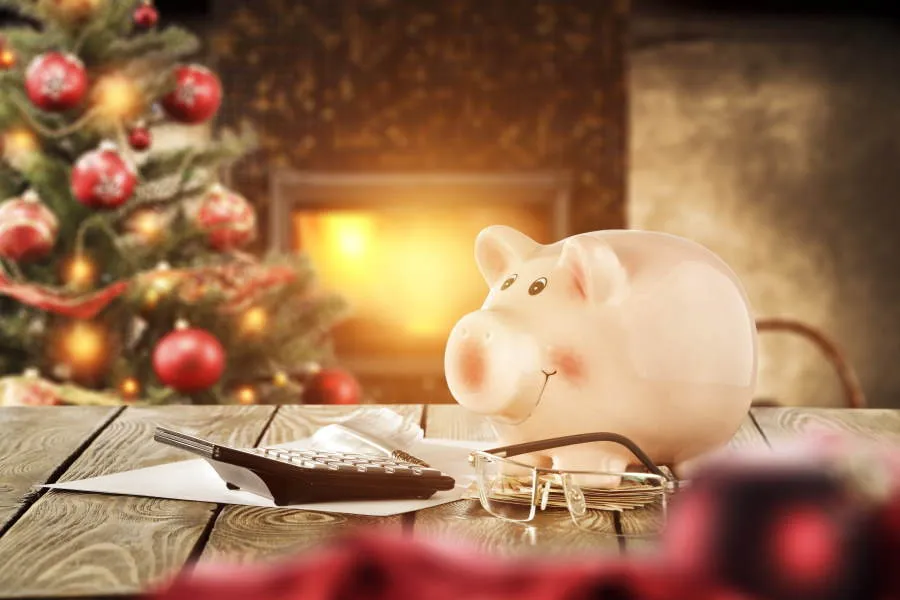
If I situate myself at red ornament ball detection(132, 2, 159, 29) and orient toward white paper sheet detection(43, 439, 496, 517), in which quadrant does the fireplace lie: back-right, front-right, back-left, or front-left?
back-left

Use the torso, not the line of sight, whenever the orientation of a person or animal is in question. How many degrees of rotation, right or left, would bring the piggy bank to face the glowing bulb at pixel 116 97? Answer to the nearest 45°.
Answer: approximately 90° to its right

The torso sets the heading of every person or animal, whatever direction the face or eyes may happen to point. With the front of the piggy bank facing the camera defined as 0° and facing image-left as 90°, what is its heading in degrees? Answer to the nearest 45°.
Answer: approximately 45°

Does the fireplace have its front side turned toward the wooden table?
yes

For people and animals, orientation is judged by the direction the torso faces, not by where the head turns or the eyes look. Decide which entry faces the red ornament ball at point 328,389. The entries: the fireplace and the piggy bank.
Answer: the fireplace

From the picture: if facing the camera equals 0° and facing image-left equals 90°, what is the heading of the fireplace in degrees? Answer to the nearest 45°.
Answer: approximately 0°

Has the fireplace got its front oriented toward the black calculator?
yes

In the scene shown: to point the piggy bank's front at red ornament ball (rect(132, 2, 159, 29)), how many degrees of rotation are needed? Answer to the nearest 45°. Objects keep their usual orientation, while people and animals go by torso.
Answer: approximately 90° to its right
